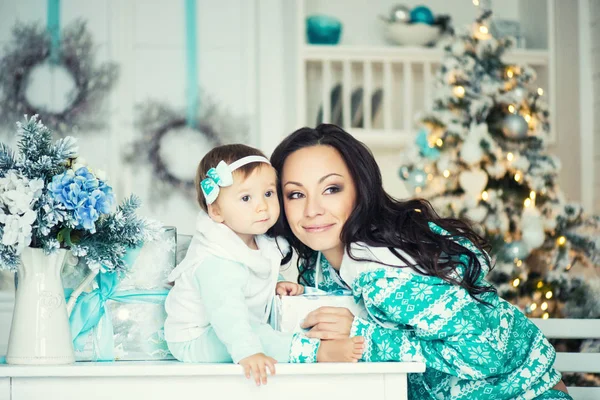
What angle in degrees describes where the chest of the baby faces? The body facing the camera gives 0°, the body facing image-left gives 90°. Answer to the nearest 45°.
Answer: approximately 315°

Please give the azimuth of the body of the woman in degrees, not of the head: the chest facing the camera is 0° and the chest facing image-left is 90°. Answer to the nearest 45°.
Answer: approximately 45°

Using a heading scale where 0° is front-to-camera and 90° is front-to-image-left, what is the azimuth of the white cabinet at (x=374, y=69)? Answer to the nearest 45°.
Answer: approximately 0°
